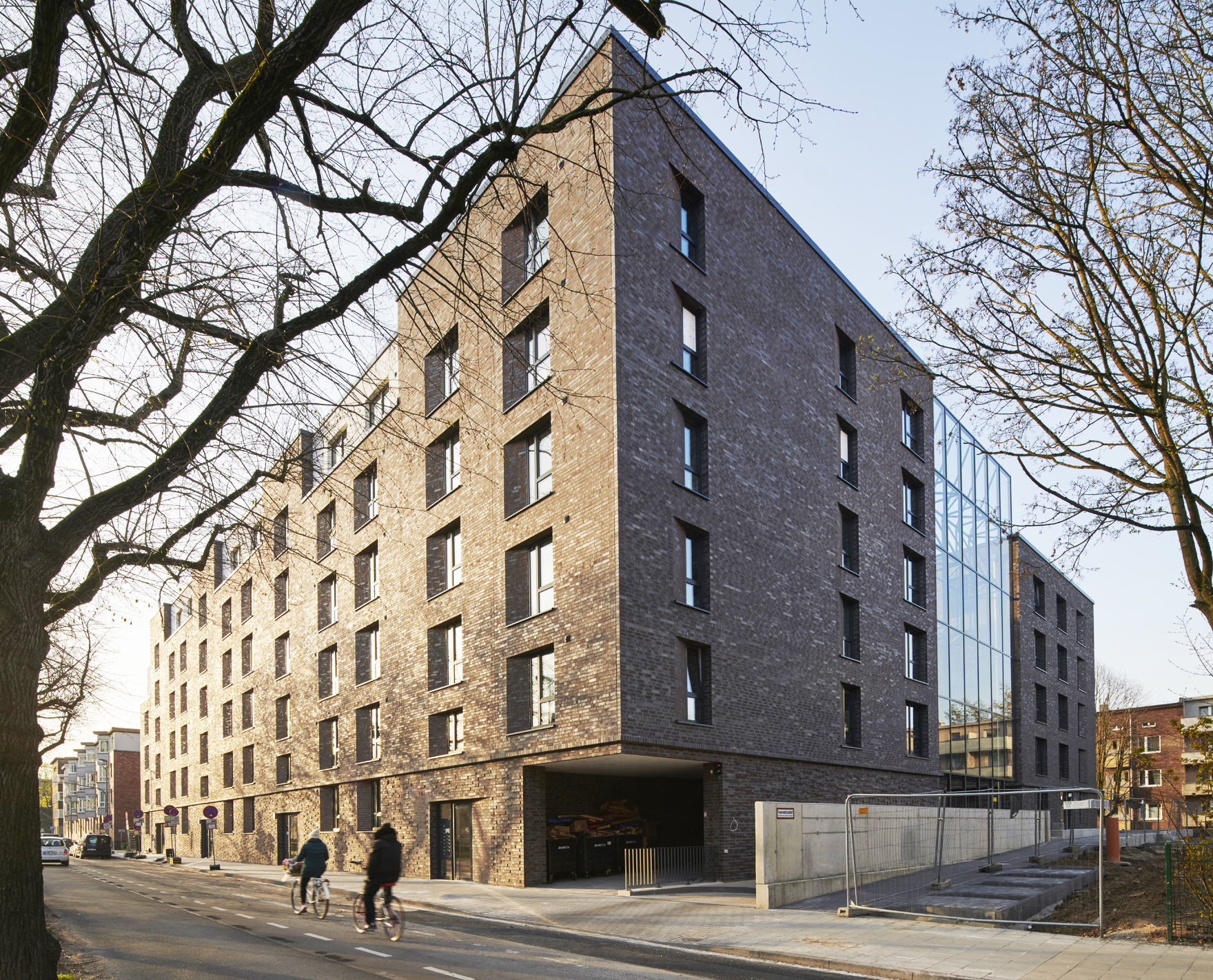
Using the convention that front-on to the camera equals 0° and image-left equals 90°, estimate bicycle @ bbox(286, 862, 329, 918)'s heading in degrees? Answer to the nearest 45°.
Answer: approximately 135°

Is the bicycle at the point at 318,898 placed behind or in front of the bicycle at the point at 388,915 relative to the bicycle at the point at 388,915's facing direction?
in front

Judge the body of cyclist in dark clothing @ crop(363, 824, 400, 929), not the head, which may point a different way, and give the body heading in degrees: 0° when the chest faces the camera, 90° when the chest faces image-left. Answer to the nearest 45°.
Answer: approximately 135°

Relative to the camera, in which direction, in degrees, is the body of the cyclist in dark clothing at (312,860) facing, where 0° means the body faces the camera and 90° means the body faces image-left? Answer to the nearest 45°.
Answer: approximately 135°
